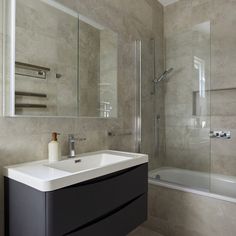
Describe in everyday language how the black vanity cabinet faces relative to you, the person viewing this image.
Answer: facing the viewer and to the right of the viewer

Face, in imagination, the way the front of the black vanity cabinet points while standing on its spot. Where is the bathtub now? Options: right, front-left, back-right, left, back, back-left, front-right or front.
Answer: left

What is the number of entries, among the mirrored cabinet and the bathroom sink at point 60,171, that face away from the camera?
0

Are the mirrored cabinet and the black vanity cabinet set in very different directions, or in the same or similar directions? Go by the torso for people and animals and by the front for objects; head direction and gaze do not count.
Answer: same or similar directions

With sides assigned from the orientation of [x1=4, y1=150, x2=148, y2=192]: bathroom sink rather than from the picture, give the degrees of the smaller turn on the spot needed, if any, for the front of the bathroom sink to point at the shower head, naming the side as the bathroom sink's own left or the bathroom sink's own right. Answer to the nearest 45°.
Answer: approximately 90° to the bathroom sink's own left

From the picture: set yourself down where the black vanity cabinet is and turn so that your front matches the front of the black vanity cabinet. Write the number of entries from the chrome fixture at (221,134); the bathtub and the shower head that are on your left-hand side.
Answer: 3

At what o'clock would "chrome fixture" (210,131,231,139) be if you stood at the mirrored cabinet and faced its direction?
The chrome fixture is roughly at 10 o'clock from the mirrored cabinet.

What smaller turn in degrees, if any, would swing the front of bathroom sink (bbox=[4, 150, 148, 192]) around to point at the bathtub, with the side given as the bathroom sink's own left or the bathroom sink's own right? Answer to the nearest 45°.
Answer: approximately 90° to the bathroom sink's own left

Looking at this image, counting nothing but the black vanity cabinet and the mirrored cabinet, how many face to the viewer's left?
0

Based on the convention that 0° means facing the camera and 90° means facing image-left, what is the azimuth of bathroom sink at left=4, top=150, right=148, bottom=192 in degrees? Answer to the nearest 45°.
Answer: approximately 315°

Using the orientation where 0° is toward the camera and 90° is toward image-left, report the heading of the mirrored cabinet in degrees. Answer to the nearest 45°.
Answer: approximately 315°

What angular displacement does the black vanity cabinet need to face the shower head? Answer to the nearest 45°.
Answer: approximately 90° to its left

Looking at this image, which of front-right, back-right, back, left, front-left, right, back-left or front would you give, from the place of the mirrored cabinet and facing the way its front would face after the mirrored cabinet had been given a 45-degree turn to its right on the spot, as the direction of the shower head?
back-left
